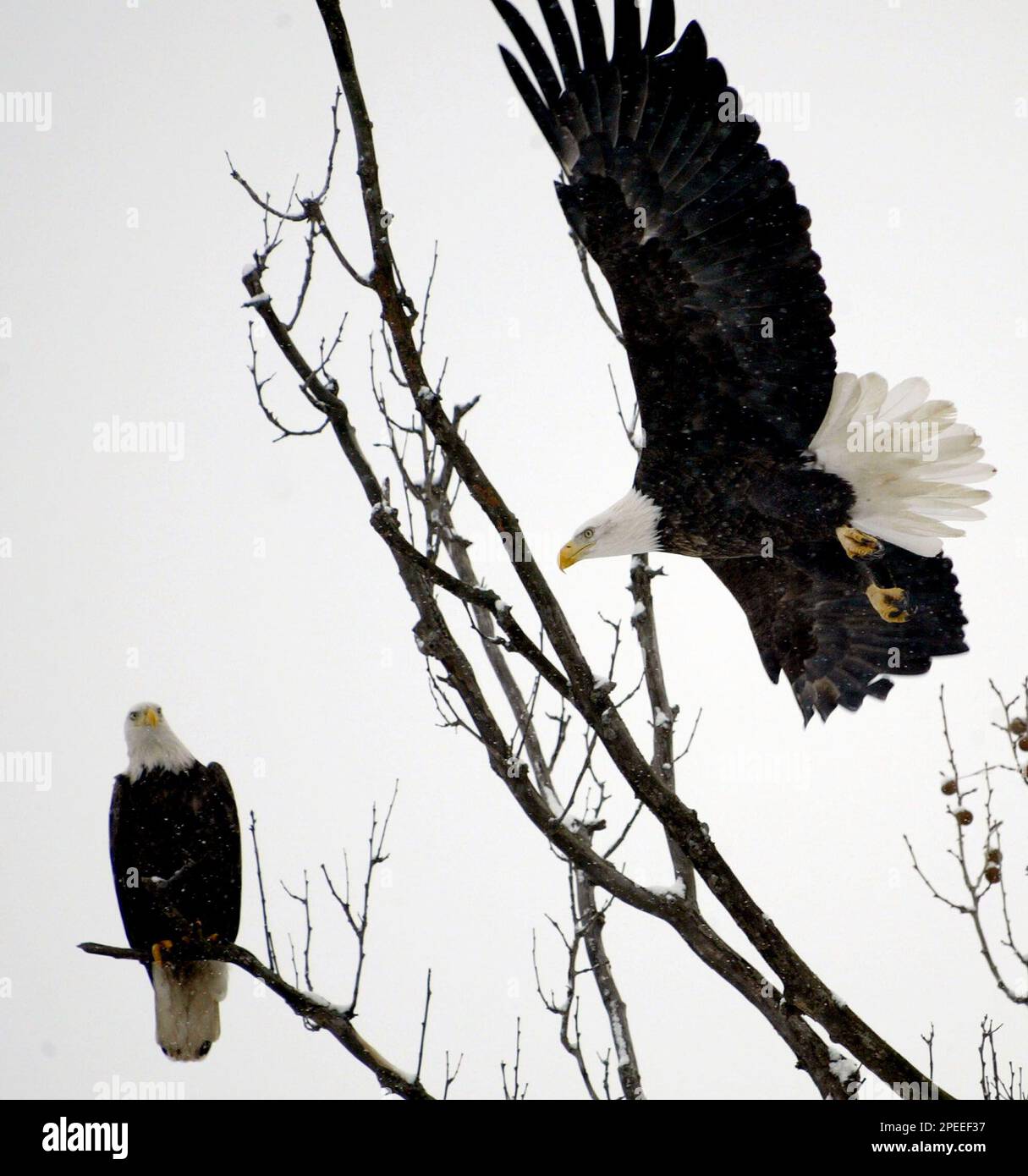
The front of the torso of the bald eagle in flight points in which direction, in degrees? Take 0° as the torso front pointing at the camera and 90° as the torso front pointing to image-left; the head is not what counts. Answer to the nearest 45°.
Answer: approximately 90°

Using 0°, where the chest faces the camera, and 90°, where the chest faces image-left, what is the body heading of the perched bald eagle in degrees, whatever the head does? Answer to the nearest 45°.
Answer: approximately 0°
